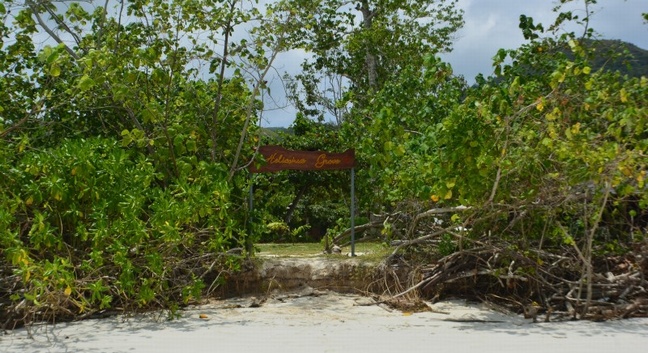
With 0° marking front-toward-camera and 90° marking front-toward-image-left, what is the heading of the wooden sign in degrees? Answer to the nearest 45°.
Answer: approximately 0°

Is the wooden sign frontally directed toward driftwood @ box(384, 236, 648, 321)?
no
